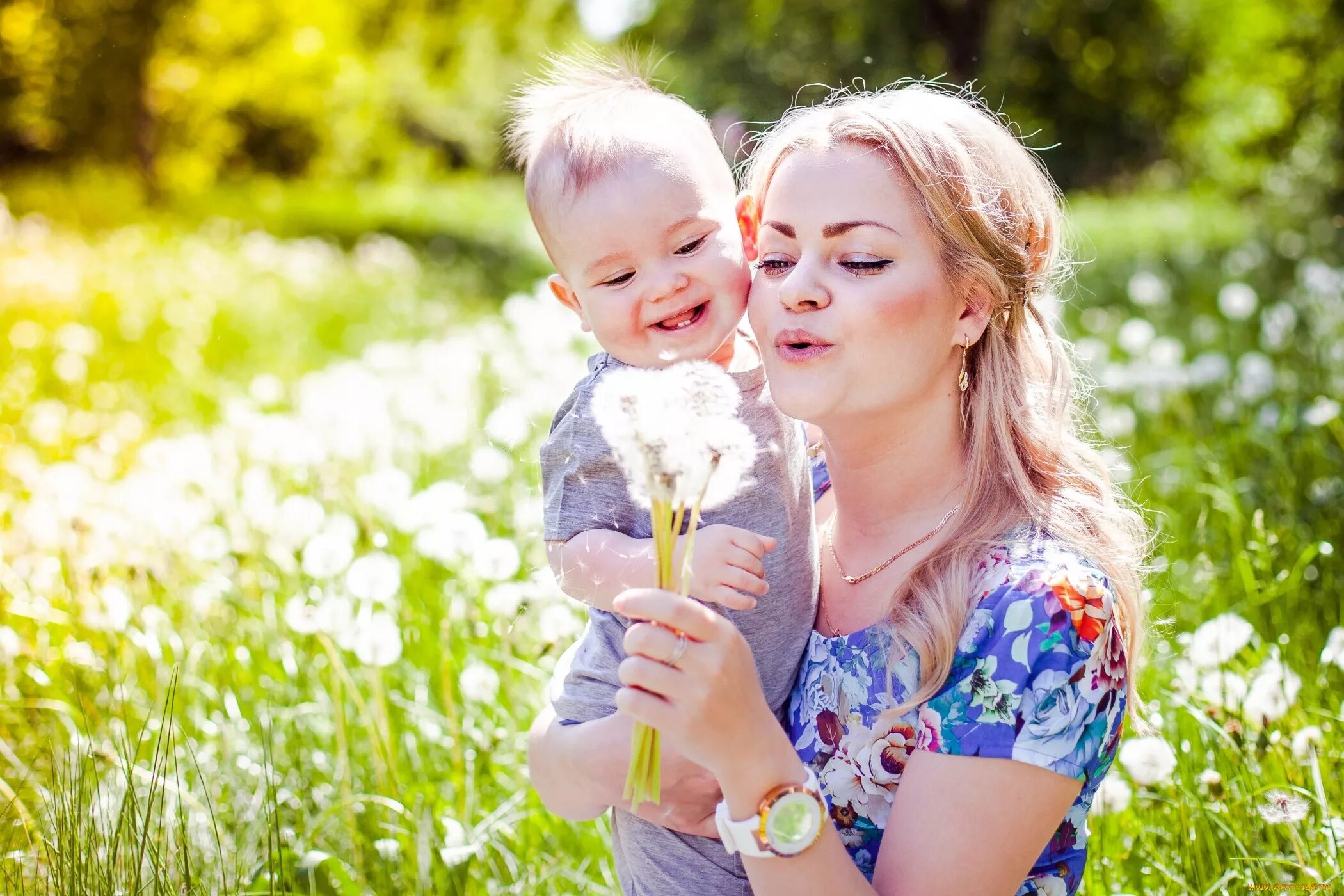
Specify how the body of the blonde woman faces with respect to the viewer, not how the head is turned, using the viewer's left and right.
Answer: facing the viewer and to the left of the viewer

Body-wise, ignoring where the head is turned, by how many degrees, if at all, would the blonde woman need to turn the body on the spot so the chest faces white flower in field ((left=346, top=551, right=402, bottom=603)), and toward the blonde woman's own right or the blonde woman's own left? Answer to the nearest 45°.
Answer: approximately 90° to the blonde woman's own right

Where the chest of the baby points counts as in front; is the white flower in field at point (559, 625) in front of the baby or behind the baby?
behind

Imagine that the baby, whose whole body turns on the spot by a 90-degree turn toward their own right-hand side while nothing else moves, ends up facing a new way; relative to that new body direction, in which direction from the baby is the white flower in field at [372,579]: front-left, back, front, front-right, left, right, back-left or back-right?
front-right

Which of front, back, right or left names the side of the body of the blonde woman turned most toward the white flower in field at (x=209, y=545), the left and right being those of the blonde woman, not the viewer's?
right

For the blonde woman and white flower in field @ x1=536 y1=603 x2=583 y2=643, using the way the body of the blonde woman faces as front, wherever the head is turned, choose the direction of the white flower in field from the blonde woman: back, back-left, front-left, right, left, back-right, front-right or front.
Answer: right

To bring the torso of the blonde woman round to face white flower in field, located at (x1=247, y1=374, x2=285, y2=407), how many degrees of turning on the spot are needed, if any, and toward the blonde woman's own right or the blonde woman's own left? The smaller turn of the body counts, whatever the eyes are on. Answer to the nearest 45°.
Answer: approximately 90° to the blonde woman's own right

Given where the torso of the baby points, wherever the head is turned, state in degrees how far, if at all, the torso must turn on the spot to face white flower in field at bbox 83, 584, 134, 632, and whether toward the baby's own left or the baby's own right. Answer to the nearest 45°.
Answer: approximately 135° to the baby's own right

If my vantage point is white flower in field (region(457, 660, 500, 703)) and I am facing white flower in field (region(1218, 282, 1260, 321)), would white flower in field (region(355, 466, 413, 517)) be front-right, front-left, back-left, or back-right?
front-left

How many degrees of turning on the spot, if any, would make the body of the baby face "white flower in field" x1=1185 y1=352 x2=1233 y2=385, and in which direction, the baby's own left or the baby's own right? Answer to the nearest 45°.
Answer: approximately 135° to the baby's own left

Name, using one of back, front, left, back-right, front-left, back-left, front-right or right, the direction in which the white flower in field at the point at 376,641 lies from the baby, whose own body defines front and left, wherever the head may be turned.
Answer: back-right

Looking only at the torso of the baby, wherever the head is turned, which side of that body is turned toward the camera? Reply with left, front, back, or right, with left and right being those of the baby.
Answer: front

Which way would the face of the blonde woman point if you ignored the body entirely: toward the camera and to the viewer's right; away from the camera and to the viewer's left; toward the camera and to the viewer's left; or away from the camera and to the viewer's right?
toward the camera and to the viewer's left
